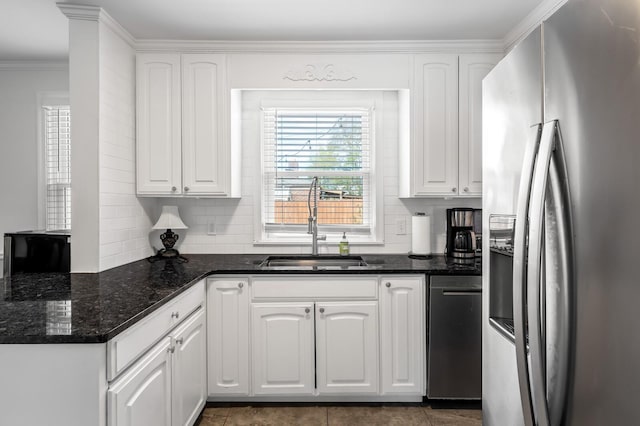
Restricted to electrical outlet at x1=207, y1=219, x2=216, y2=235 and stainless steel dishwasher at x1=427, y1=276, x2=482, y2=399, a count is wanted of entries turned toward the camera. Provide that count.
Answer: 2

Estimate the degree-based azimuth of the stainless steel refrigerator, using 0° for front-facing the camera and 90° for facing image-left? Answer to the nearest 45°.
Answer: approximately 45°

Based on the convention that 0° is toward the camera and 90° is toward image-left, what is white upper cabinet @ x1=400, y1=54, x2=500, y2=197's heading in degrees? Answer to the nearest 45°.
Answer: approximately 0°

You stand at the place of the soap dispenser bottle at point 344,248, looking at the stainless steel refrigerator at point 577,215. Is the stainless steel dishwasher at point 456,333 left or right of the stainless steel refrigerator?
left

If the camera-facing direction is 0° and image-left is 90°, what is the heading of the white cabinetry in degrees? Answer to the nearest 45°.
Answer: approximately 315°

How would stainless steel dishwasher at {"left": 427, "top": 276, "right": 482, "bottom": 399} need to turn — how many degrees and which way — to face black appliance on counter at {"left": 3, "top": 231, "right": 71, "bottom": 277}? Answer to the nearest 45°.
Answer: approximately 90° to its right

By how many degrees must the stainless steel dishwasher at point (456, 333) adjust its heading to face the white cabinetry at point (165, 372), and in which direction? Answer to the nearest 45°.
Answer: approximately 45° to its right

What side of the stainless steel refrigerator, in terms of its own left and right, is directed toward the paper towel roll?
right

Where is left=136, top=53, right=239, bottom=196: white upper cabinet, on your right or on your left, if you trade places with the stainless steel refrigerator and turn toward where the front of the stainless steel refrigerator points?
on your right

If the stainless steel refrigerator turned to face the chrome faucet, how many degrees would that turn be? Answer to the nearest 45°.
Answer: approximately 90° to its right
